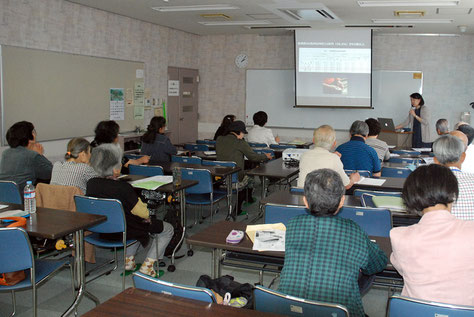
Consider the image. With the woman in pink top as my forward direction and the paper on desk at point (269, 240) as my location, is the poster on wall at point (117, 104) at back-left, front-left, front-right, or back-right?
back-left

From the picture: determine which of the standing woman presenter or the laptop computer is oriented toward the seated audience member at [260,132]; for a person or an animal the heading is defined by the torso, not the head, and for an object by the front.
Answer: the standing woman presenter

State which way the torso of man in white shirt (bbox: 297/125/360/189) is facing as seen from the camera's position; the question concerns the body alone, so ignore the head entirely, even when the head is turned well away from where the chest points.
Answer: away from the camera

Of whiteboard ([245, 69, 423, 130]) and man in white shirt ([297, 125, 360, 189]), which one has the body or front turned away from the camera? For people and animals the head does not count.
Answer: the man in white shirt

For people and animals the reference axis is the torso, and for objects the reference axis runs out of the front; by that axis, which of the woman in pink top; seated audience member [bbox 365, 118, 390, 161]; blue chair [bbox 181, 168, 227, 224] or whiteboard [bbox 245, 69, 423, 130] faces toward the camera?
the whiteboard

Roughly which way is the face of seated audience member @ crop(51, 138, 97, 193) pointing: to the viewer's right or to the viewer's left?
to the viewer's right

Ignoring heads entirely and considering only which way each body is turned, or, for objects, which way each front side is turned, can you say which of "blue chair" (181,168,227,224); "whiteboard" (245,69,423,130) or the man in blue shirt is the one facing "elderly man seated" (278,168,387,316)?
the whiteboard

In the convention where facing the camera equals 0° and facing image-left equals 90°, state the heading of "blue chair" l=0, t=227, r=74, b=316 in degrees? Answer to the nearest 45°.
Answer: approximately 225°

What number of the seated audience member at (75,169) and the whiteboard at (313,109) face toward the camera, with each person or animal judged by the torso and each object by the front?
1

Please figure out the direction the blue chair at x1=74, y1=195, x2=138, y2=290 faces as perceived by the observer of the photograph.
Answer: facing away from the viewer and to the right of the viewer

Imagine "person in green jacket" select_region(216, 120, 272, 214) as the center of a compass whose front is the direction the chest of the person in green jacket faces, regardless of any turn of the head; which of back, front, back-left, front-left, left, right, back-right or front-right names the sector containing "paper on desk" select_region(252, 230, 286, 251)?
back-right

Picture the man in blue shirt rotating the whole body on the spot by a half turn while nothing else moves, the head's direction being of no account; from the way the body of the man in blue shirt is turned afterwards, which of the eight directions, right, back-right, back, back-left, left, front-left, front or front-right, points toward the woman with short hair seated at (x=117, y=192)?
front-right

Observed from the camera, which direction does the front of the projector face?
facing away from the viewer and to the right of the viewer

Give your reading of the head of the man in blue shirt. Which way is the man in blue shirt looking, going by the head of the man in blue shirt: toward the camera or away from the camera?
away from the camera
